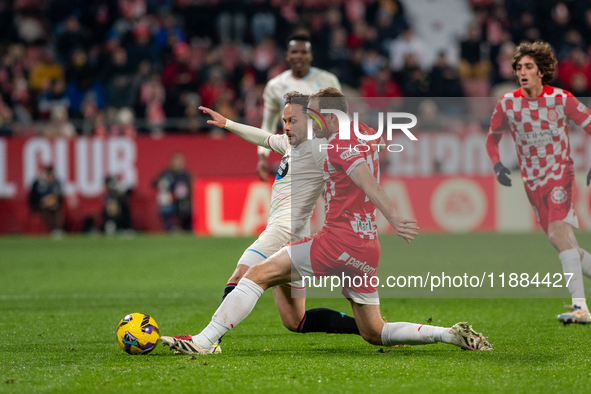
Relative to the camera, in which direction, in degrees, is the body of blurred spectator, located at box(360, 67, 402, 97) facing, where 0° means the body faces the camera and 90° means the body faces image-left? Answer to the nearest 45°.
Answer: approximately 0°

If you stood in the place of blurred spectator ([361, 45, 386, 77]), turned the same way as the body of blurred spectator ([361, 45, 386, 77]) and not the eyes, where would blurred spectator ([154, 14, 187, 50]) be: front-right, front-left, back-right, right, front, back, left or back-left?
right

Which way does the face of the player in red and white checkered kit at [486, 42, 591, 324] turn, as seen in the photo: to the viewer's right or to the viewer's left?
to the viewer's left

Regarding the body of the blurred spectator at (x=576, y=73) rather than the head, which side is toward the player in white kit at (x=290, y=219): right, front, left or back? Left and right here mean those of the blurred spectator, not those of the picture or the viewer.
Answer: front

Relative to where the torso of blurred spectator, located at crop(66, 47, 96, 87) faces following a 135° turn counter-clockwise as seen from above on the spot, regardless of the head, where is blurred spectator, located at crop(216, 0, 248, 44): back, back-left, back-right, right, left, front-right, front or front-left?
front-right

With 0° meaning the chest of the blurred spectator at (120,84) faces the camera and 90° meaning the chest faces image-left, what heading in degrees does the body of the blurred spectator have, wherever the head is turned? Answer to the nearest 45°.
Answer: approximately 0°

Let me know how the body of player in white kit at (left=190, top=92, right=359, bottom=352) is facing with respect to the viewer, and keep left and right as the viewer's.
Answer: facing the viewer and to the left of the viewer
